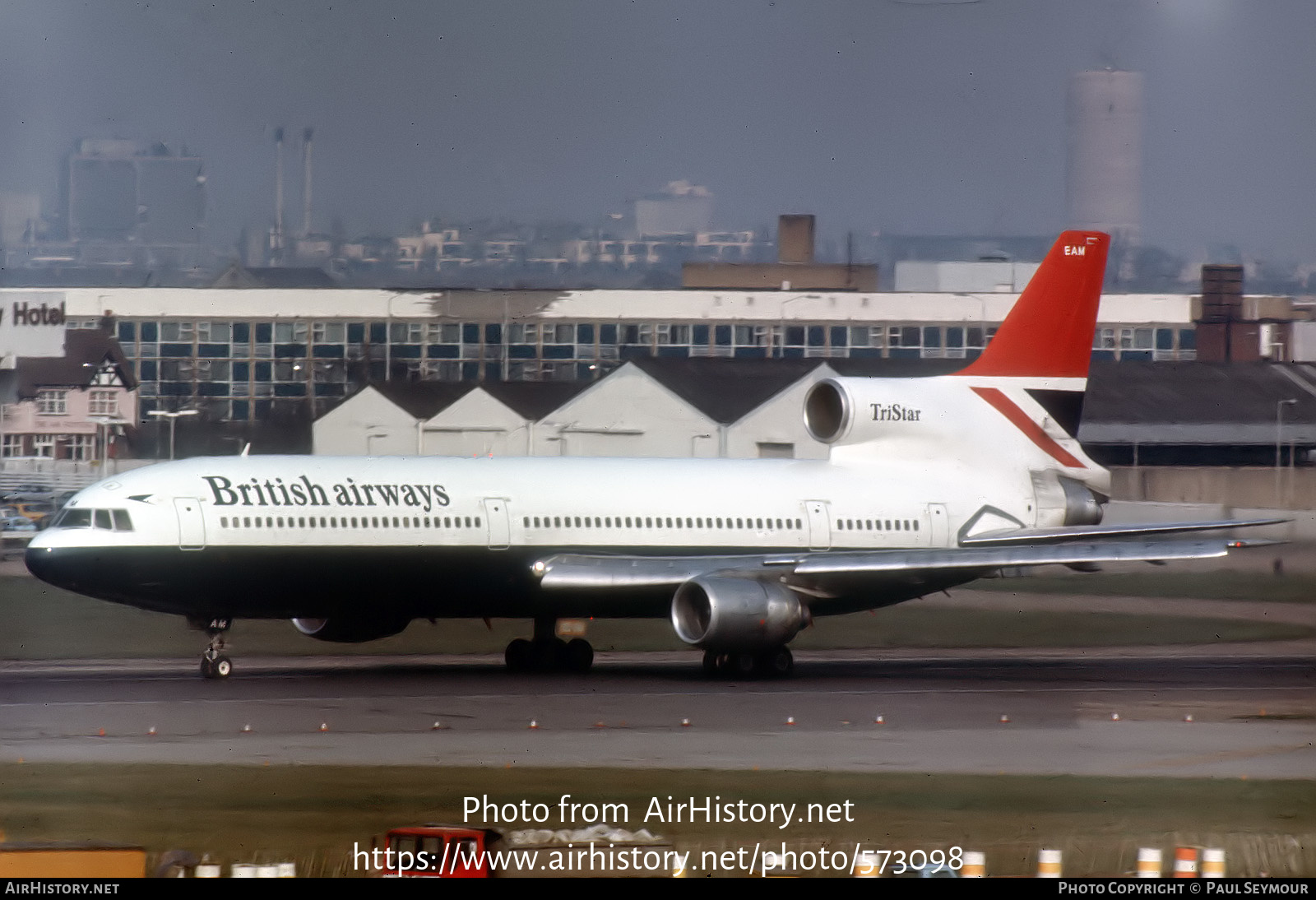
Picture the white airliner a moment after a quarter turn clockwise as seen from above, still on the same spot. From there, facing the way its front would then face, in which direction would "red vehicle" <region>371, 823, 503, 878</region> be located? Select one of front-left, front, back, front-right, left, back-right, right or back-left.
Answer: back-left

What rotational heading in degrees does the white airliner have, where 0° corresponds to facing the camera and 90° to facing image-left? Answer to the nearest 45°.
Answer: approximately 45°

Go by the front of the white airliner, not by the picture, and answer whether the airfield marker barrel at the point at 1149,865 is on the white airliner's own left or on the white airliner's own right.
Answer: on the white airliner's own left
